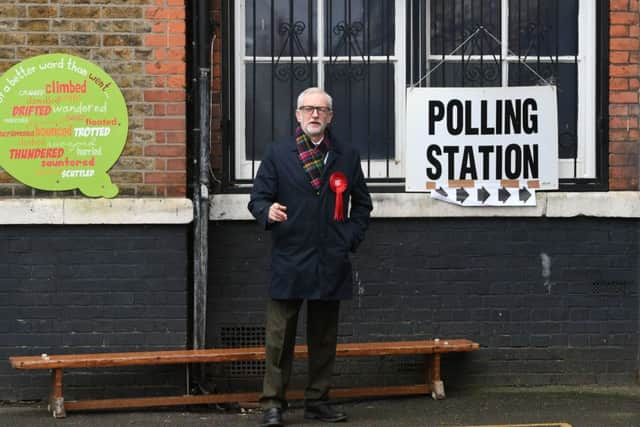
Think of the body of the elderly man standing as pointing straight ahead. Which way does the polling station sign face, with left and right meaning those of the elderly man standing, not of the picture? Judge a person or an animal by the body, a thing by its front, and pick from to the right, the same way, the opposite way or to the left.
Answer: the same way

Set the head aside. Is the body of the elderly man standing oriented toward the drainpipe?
no

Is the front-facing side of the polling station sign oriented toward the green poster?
no

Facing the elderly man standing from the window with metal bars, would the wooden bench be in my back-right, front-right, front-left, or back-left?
front-right

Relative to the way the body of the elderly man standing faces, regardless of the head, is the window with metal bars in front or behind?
behind

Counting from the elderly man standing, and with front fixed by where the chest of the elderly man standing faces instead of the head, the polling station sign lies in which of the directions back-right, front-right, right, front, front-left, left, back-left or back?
back-left

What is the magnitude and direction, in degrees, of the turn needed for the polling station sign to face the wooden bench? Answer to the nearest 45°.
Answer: approximately 45° to its right

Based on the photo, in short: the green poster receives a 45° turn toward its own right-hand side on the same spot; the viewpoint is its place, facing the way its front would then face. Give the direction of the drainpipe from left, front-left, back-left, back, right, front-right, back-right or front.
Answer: back-left

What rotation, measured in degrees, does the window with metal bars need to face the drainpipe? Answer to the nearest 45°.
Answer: approximately 90° to its right

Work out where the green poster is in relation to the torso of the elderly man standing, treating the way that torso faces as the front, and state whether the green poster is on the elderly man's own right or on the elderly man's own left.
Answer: on the elderly man's own right

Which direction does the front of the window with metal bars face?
toward the camera

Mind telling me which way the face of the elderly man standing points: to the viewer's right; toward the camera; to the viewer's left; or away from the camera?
toward the camera

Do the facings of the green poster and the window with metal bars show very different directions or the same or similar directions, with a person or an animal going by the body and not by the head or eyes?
same or similar directions

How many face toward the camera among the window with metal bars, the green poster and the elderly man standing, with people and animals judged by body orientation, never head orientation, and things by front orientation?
3

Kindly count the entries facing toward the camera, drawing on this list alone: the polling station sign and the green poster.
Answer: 2

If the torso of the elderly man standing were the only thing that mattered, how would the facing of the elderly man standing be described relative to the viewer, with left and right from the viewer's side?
facing the viewer

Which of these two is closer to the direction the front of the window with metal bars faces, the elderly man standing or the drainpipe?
the elderly man standing

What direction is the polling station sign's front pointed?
toward the camera

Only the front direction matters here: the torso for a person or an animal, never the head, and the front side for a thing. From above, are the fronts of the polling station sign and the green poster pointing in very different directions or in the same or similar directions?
same or similar directions
